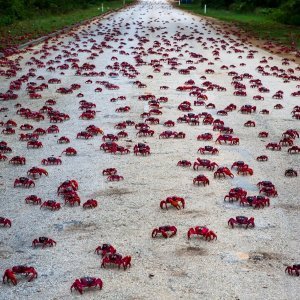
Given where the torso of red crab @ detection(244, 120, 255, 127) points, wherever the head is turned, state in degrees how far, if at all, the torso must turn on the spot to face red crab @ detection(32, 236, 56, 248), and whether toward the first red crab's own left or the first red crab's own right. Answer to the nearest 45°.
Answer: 0° — it already faces it

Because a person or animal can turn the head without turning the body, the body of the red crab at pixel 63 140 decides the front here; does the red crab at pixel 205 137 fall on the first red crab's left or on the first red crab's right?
on the first red crab's left

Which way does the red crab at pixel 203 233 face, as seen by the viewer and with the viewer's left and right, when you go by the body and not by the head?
facing the viewer

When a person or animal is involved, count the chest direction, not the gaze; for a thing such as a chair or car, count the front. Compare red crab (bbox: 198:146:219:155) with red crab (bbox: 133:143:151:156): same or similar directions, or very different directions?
same or similar directions

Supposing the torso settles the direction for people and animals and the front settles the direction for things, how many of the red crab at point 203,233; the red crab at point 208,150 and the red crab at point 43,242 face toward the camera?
3

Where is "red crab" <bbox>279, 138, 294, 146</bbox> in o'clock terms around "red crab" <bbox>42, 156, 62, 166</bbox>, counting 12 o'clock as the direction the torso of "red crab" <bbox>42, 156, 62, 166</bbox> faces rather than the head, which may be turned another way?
"red crab" <bbox>279, 138, 294, 146</bbox> is roughly at 9 o'clock from "red crab" <bbox>42, 156, 62, 166</bbox>.

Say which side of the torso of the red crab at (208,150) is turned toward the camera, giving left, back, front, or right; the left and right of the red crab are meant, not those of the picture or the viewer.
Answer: front

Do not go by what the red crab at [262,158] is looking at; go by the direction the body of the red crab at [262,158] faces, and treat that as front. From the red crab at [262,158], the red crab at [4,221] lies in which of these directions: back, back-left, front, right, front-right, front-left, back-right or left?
front-right

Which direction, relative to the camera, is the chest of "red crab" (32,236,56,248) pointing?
toward the camera

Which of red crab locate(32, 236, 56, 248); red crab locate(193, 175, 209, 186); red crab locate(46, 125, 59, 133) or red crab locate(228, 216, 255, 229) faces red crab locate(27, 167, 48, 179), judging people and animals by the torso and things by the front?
red crab locate(46, 125, 59, 133)

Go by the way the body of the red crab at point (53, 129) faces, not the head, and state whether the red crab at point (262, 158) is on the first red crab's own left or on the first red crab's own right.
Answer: on the first red crab's own left

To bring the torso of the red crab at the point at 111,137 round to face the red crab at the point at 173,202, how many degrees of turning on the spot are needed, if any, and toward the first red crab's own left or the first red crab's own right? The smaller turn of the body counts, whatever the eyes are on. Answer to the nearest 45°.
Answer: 0° — it already faces it

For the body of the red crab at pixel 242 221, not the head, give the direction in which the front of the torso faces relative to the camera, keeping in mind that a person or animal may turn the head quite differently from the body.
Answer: toward the camera
